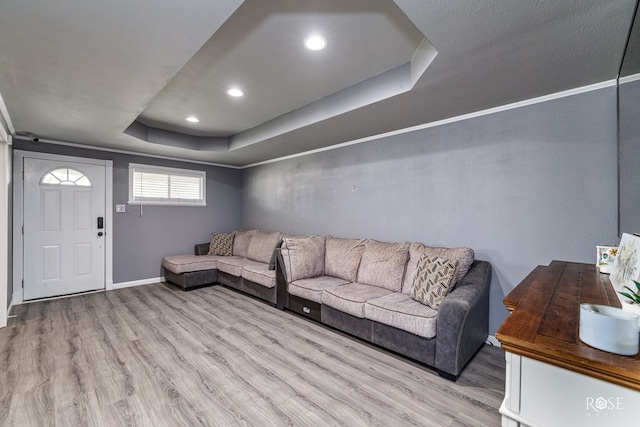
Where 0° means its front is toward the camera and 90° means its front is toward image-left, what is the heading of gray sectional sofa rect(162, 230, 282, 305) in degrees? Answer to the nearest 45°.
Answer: approximately 45°

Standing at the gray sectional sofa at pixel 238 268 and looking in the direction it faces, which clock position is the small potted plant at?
The small potted plant is roughly at 10 o'clock from the gray sectional sofa.

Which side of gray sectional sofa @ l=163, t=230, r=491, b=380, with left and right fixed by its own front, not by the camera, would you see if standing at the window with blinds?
right

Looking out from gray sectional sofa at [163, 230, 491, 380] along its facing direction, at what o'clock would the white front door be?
The white front door is roughly at 2 o'clock from the gray sectional sofa.

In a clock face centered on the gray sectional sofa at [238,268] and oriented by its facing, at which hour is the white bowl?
The white bowl is roughly at 10 o'clock from the gray sectional sofa.

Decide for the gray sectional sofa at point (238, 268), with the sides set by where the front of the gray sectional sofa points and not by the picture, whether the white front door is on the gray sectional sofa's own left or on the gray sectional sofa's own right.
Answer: on the gray sectional sofa's own right

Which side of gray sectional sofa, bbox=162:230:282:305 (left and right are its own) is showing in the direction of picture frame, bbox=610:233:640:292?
left
